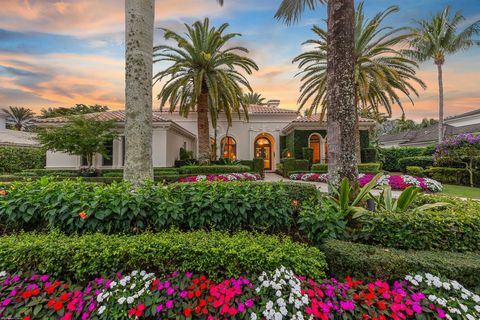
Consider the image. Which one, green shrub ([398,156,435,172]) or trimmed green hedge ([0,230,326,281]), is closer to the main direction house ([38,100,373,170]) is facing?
the trimmed green hedge

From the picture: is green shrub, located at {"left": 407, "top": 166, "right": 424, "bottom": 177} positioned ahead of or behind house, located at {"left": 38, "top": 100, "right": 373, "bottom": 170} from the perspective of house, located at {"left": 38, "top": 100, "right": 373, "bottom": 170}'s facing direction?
ahead

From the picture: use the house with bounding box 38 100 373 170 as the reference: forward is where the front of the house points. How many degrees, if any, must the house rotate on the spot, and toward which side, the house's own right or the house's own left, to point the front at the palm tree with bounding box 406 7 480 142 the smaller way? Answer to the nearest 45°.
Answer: approximately 90° to the house's own left

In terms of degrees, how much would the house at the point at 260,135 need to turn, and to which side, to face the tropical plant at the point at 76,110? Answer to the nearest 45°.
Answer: approximately 135° to its right

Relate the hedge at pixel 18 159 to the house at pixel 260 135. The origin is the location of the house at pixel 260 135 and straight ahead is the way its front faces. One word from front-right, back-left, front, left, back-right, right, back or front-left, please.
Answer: right

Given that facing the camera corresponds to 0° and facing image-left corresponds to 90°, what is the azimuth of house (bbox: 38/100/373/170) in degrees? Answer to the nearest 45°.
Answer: approximately 0°

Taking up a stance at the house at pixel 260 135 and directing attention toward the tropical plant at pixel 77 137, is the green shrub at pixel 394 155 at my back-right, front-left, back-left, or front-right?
back-left

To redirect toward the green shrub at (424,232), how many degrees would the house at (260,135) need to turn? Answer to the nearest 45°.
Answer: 0° — it already faces it

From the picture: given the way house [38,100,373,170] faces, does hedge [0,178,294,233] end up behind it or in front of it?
in front

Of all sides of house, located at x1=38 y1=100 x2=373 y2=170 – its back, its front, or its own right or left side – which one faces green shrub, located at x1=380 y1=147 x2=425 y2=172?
left

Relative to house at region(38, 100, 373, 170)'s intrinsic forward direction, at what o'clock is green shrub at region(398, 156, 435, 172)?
The green shrub is roughly at 10 o'clock from the house.

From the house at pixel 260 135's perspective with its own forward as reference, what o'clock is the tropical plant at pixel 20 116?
The tropical plant is roughly at 4 o'clock from the house.

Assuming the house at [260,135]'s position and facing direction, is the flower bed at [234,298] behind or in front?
in front

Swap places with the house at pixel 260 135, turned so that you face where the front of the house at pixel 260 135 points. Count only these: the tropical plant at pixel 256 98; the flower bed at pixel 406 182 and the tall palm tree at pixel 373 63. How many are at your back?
1

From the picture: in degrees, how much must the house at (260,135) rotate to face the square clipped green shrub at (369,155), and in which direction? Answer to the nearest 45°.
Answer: approximately 45° to its left
